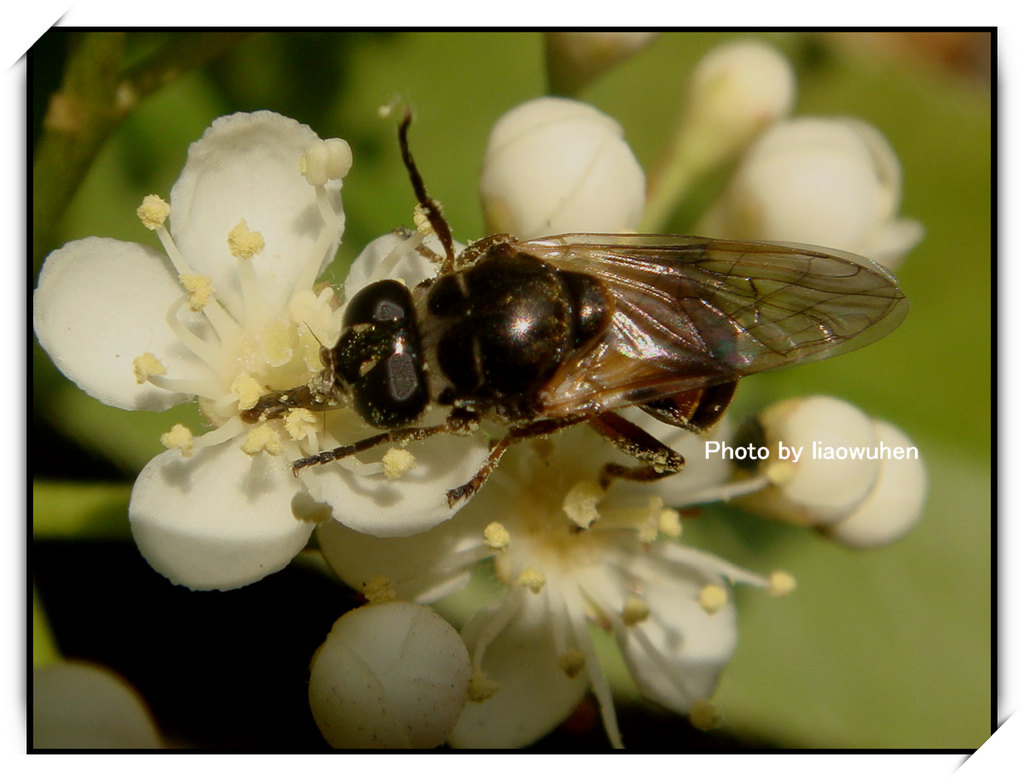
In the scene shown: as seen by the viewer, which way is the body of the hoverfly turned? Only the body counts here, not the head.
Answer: to the viewer's left
